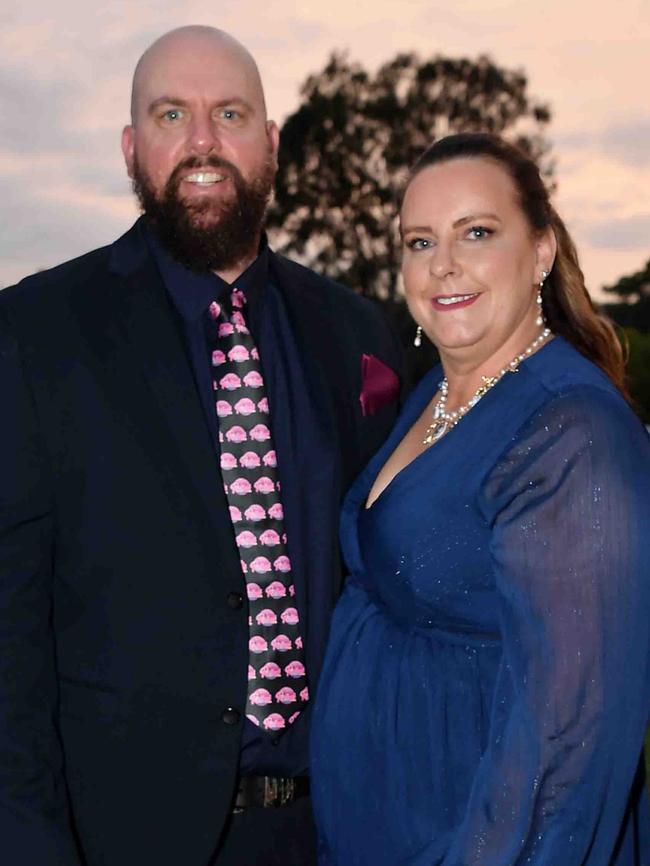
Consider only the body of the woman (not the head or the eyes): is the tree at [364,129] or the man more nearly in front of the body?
the man

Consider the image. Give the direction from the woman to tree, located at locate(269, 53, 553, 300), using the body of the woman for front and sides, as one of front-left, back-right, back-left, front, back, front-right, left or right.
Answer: back-right

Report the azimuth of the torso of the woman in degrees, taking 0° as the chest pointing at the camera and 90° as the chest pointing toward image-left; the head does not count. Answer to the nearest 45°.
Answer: approximately 45°
